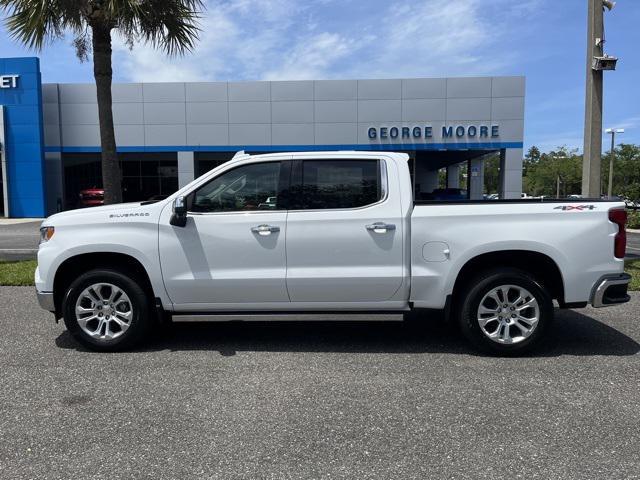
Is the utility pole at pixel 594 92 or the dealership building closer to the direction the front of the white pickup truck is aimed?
the dealership building

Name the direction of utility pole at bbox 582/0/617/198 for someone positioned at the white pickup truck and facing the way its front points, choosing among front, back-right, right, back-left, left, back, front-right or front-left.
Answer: back-right

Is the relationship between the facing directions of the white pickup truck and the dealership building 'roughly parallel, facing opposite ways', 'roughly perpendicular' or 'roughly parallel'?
roughly perpendicular

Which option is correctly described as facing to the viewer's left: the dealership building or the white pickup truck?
the white pickup truck

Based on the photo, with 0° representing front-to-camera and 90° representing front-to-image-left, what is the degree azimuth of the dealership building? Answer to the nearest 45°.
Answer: approximately 0°

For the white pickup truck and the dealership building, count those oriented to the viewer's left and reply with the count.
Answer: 1

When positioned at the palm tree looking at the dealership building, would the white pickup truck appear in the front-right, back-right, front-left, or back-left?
back-right

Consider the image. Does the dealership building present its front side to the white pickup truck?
yes

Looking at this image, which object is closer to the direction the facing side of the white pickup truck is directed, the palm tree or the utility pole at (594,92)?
the palm tree

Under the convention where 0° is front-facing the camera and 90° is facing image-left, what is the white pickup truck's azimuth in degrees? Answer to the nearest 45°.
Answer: approximately 90°
